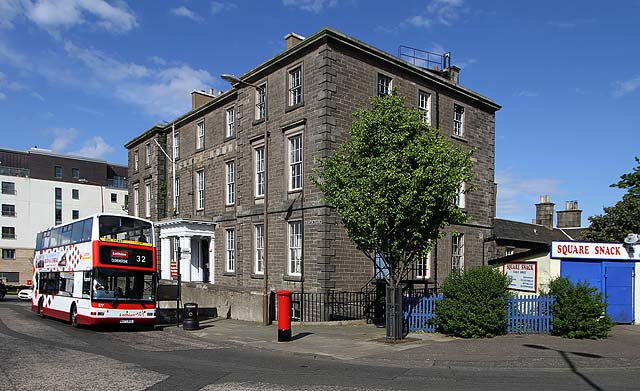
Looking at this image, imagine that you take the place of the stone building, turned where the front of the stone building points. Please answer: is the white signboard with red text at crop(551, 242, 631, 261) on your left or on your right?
on your left

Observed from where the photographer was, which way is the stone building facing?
facing the viewer and to the left of the viewer

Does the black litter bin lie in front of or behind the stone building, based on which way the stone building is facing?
in front

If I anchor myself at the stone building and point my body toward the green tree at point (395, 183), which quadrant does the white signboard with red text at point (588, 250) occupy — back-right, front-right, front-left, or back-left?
front-left

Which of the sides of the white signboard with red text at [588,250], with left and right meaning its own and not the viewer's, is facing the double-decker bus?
right

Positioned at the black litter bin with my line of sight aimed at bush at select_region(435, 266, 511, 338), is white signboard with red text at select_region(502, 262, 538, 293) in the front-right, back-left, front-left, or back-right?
front-left

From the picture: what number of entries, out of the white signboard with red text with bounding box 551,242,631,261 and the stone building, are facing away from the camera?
0

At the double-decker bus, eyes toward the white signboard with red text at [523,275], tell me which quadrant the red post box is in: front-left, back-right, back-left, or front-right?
front-right

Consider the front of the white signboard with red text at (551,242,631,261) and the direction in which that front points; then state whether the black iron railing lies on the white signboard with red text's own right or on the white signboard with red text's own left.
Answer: on the white signboard with red text's own right

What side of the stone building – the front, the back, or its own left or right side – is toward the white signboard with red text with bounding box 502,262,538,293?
left

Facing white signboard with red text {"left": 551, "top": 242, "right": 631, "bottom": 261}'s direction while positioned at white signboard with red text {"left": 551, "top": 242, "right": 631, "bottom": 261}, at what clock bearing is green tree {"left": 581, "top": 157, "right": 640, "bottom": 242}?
The green tree is roughly at 6 o'clock from the white signboard with red text.

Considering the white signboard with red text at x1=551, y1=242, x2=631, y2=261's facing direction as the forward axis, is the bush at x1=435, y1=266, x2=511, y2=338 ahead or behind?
ahead

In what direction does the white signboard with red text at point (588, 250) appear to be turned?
toward the camera

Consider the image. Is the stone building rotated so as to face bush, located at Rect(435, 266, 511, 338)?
no
